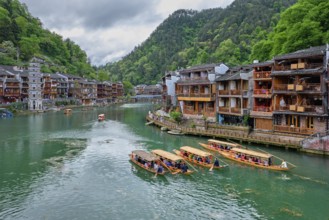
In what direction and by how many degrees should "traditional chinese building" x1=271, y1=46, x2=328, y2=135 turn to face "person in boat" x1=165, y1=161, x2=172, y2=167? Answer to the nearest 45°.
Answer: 0° — it already faces them

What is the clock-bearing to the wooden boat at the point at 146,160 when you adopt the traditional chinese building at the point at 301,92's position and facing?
The wooden boat is roughly at 12 o'clock from the traditional chinese building.

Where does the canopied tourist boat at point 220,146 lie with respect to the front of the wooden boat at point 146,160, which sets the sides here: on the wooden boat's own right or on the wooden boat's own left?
on the wooden boat's own right

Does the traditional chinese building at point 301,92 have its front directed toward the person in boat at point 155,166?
yes

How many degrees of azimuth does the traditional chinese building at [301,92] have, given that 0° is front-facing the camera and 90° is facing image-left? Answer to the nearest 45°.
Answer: approximately 45°

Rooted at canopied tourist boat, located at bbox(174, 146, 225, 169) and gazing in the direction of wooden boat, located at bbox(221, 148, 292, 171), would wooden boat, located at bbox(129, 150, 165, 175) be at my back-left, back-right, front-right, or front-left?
back-right

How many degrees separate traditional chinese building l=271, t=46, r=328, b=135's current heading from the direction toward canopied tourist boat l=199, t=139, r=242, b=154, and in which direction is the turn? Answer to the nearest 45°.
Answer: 0° — it already faces it
